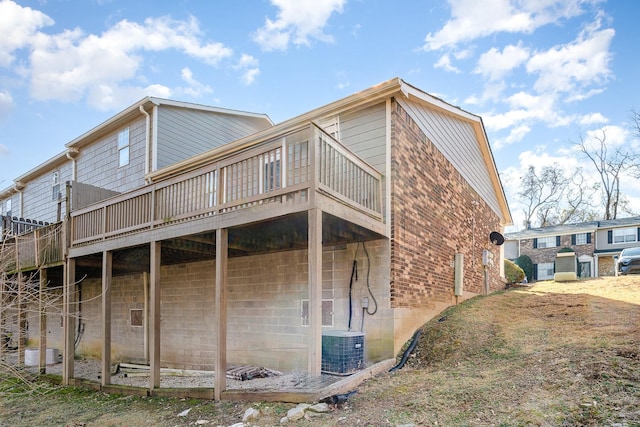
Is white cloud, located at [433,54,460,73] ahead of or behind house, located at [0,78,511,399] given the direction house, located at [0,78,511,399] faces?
ahead

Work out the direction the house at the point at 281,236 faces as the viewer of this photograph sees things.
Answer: facing away from the viewer and to the right of the viewer

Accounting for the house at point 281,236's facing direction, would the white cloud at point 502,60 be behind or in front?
in front

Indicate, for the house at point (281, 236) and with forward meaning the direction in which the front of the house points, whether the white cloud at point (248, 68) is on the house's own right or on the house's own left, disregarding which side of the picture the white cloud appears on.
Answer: on the house's own left

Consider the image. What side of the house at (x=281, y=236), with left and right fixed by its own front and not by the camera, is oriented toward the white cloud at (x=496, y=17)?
front

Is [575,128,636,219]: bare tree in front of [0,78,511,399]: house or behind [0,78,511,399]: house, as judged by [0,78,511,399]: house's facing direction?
in front
